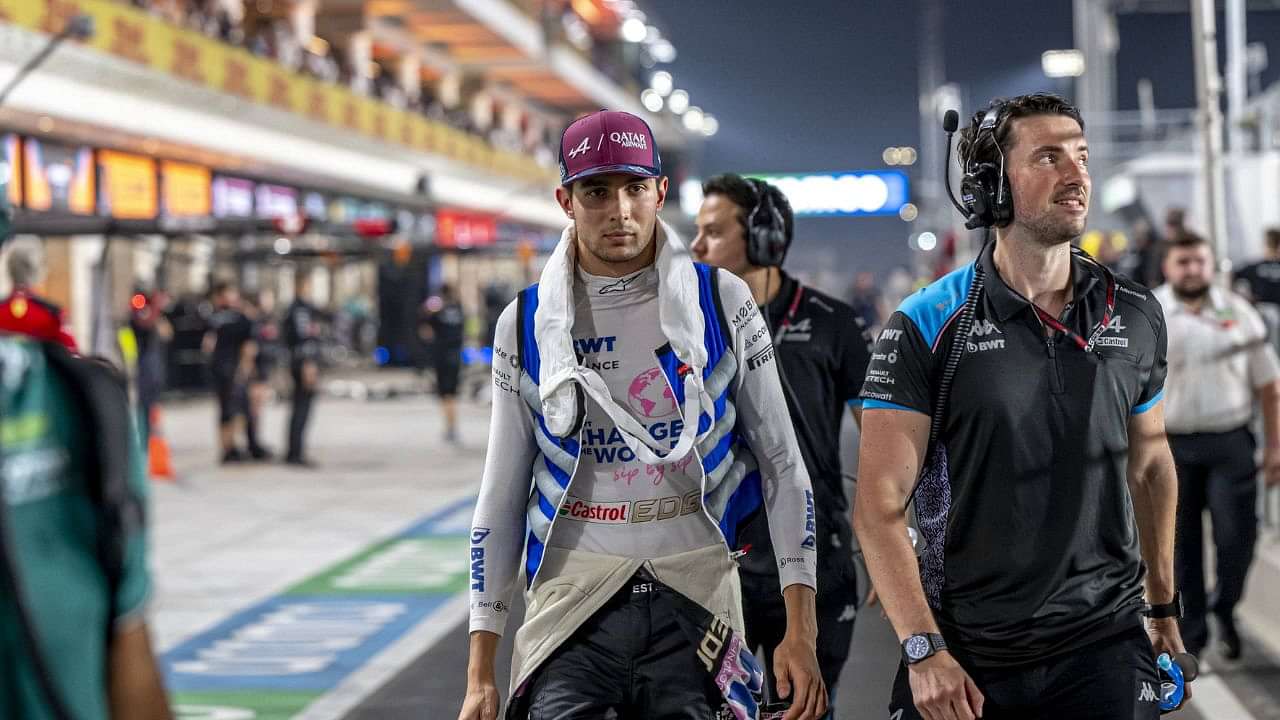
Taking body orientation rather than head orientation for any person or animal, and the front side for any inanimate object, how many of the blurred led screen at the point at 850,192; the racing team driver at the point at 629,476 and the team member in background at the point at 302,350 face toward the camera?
2

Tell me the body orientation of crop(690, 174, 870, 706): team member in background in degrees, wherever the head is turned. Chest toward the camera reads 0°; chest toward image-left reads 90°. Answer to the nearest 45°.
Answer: approximately 45°

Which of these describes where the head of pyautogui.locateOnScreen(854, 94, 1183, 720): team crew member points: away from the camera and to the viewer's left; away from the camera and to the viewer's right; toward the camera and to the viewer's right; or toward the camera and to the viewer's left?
toward the camera and to the viewer's right

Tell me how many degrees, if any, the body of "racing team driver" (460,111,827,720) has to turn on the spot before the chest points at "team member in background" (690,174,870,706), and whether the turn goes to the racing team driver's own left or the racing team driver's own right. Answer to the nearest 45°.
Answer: approximately 180°

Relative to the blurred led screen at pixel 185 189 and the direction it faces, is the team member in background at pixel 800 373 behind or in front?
in front

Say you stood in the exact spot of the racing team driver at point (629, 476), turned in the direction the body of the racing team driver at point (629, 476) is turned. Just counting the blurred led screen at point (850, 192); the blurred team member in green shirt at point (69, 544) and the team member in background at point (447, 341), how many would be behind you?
2

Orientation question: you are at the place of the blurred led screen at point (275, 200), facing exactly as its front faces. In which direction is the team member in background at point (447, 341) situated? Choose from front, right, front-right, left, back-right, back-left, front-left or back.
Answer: front-right

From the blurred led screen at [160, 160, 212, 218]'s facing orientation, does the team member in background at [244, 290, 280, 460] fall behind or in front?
in front

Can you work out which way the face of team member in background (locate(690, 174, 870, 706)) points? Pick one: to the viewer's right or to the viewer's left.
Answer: to the viewer's left
